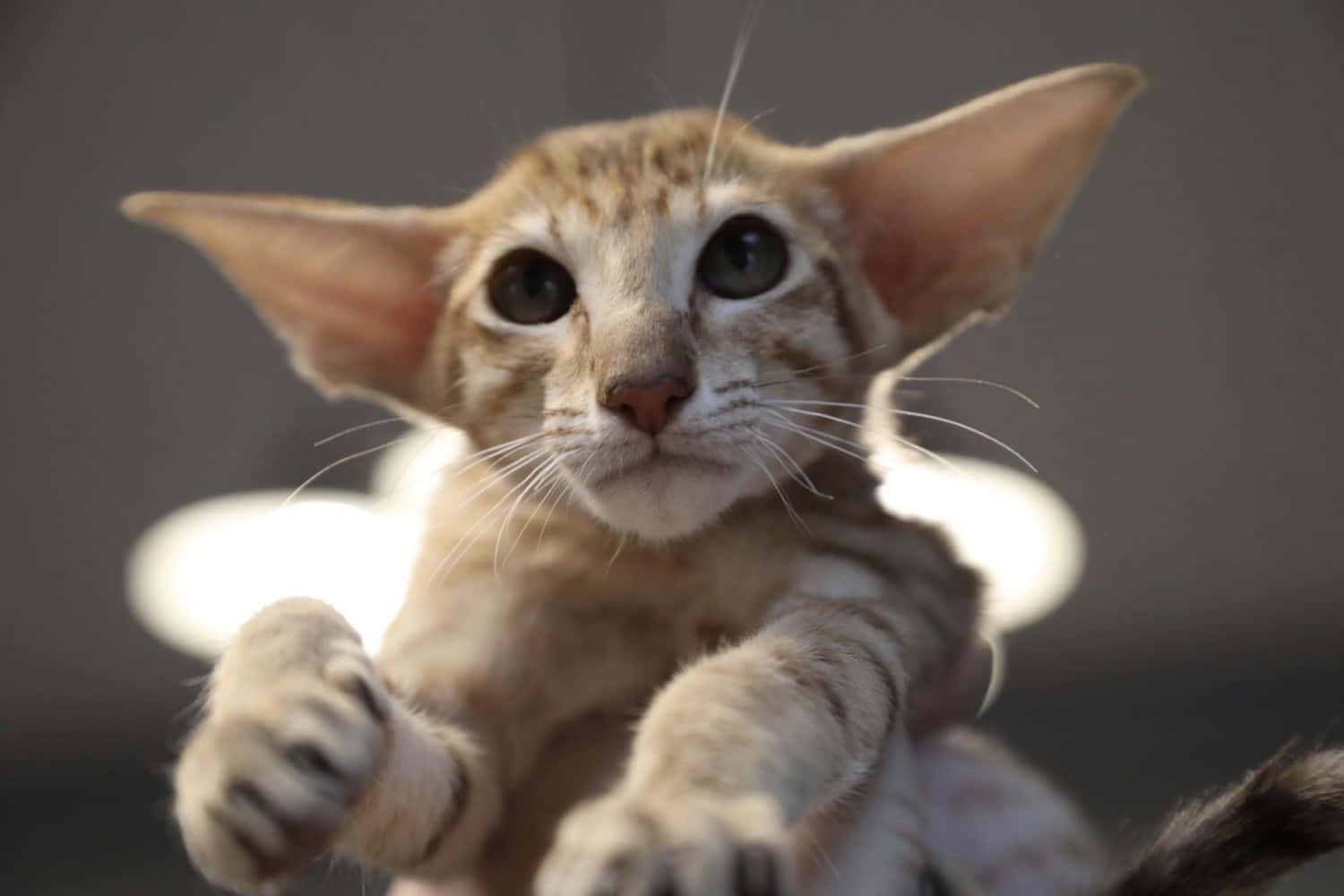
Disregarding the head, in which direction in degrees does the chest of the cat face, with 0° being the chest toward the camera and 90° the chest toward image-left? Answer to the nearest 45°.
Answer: approximately 0°
